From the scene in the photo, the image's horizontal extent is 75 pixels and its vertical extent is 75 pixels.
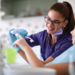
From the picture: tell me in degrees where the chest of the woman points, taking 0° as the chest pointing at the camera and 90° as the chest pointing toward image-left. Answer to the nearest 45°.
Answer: approximately 45°
